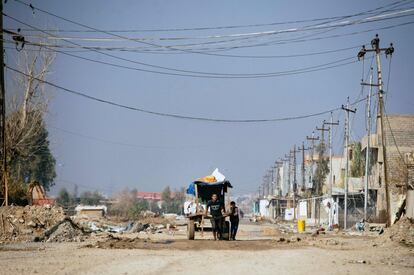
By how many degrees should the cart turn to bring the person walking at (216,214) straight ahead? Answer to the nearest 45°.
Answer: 0° — it already faces them

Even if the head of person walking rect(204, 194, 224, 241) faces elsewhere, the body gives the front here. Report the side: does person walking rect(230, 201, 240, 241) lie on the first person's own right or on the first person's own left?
on the first person's own left

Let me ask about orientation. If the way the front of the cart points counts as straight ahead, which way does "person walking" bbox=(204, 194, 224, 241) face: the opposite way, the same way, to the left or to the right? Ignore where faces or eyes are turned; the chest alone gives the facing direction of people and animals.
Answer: the same way

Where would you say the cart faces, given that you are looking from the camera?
facing the viewer

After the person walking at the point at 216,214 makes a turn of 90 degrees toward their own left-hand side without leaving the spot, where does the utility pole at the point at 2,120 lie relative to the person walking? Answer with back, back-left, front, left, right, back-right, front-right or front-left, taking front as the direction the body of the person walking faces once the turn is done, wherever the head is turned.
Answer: back

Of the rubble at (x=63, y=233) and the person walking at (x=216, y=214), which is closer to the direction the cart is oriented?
the person walking

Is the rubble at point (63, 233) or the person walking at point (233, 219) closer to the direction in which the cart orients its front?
the person walking

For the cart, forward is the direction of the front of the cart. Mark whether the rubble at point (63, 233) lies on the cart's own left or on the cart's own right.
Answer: on the cart's own right

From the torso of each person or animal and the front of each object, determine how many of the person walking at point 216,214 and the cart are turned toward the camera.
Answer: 2

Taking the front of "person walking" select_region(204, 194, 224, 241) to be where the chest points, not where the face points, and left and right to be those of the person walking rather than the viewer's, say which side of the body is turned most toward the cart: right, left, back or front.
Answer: back

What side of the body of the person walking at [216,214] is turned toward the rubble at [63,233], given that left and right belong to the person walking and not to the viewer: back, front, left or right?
right

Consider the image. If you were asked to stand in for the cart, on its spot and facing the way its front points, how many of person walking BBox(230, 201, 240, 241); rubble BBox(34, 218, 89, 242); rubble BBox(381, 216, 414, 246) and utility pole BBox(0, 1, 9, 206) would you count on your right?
2

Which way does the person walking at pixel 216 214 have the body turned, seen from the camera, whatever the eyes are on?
toward the camera
